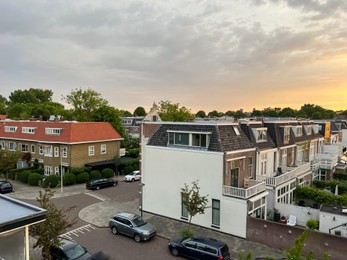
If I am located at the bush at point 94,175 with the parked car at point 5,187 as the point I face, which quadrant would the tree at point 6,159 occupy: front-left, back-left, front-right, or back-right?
front-right

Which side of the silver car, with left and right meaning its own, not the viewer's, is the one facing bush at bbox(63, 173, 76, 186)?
back

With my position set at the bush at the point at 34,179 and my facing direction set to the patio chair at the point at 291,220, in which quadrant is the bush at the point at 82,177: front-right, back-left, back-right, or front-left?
front-left

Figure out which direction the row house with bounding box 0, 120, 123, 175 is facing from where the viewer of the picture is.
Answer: facing the viewer and to the left of the viewer

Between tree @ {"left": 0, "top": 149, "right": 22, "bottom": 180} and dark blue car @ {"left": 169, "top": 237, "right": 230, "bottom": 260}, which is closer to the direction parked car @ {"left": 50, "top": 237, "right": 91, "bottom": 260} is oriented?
the dark blue car

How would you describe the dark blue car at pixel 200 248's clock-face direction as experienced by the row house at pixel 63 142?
The dark blue car is roughly at 10 o'clock from the row house.

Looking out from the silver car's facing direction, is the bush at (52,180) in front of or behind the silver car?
behind
